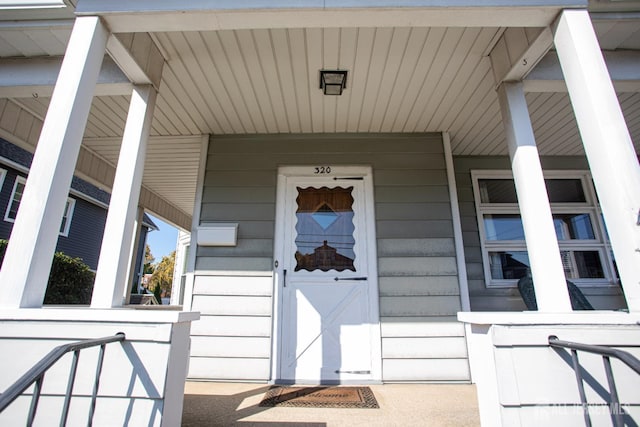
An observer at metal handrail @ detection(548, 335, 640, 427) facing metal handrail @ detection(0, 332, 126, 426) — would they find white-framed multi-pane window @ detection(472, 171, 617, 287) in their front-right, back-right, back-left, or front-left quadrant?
back-right

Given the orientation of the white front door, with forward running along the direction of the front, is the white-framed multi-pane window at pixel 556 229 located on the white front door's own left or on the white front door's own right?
on the white front door's own left

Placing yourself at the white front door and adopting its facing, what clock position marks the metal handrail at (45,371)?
The metal handrail is roughly at 1 o'clock from the white front door.

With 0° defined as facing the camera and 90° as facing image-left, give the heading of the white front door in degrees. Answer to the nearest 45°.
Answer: approximately 0°

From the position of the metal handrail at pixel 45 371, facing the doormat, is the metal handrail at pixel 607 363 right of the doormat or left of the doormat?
right

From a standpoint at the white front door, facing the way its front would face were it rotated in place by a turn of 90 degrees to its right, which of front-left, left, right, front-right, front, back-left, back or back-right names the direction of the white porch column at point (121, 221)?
front-left

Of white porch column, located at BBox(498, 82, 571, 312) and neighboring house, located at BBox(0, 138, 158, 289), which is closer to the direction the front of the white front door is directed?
the white porch column

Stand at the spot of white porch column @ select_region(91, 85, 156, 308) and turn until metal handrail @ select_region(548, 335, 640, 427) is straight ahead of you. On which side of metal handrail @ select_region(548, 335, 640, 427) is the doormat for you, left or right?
left

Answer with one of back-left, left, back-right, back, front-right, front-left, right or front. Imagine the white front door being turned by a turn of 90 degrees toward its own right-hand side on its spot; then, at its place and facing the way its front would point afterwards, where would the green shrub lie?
front-right

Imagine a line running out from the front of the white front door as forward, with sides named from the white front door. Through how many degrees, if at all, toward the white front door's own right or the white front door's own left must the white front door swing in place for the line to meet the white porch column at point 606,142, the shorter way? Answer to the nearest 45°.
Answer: approximately 45° to the white front door's own left

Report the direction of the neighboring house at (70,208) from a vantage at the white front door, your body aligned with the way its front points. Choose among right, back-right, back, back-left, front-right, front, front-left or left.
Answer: back-right

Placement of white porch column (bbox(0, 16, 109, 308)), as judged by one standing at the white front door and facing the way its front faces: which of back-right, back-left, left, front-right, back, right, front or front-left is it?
front-right
